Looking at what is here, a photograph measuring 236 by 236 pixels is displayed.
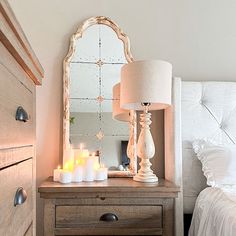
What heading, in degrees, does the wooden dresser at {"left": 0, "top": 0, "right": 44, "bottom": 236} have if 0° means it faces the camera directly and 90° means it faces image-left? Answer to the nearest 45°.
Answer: approximately 270°

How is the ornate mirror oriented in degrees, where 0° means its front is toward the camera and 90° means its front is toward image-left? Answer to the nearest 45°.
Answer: approximately 0°

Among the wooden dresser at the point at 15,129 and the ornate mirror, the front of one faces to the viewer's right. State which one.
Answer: the wooden dresser

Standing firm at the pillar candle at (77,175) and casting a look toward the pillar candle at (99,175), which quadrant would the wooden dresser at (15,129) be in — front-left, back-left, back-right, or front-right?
back-right

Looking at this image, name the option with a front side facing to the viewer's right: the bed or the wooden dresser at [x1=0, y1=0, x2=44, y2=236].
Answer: the wooden dresser

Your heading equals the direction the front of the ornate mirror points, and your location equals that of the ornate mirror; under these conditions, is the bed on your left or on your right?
on your left

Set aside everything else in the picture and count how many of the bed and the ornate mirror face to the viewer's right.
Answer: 0
